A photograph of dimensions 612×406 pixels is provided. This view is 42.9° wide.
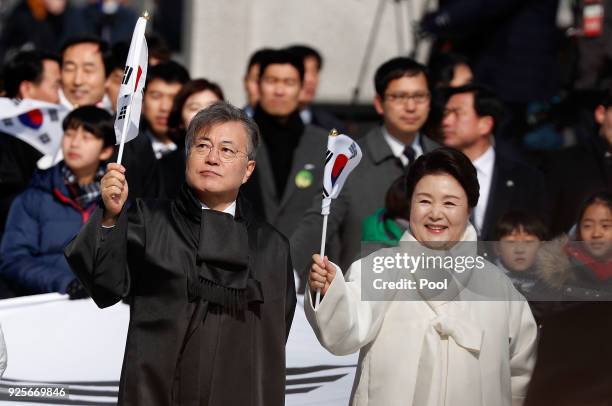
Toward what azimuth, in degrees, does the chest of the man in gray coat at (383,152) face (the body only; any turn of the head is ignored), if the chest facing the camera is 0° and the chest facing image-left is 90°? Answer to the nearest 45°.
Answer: approximately 315°

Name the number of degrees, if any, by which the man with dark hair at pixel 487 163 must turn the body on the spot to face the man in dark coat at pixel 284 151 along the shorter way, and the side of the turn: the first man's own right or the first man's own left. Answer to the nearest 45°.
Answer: approximately 45° to the first man's own right

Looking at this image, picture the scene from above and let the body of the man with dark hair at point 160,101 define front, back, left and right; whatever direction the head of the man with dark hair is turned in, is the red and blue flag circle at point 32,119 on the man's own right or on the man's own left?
on the man's own right

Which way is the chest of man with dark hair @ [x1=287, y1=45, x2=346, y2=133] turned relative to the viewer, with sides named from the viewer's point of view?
facing the viewer

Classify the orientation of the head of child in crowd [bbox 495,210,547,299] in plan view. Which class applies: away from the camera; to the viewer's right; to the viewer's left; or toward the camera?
toward the camera

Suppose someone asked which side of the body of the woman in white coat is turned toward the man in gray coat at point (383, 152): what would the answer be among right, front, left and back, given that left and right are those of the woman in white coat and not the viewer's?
back

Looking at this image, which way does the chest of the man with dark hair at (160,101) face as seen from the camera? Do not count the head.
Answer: toward the camera

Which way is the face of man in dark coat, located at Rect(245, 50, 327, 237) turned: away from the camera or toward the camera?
toward the camera

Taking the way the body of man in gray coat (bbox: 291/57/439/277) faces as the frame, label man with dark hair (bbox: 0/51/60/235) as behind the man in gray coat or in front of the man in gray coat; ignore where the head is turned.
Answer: behind

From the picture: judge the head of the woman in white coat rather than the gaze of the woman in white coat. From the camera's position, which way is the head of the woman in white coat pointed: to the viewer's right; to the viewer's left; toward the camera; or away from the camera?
toward the camera

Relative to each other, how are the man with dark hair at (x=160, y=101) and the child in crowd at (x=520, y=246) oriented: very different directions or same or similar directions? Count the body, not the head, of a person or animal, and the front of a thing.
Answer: same or similar directions
